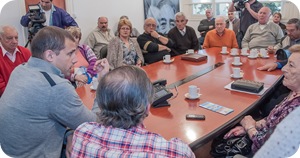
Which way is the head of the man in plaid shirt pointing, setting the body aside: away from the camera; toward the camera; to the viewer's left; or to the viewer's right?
away from the camera

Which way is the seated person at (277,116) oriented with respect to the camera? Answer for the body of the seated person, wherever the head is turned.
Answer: to the viewer's left

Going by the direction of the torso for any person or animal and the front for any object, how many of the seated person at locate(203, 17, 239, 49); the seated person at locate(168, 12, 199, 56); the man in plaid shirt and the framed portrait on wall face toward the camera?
3

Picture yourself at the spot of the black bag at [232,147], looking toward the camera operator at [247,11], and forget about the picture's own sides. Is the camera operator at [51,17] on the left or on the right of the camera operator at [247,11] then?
left

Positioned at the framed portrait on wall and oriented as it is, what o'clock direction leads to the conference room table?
The conference room table is roughly at 12 o'clock from the framed portrait on wall.

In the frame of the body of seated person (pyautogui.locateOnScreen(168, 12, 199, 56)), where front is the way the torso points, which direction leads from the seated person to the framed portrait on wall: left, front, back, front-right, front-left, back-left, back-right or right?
back

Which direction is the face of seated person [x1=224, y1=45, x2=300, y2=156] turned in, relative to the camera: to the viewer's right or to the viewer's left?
to the viewer's left

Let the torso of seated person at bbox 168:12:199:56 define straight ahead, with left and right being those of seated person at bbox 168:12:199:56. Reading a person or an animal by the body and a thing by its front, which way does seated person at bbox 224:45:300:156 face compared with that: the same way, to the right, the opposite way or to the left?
to the right

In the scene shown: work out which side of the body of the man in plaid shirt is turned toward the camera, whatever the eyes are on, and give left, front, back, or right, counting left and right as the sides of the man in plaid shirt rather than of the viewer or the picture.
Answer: back

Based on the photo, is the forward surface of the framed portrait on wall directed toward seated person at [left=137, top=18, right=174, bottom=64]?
yes

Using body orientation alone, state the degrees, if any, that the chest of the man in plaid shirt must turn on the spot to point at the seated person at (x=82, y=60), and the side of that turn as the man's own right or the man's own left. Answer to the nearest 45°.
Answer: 0° — they already face them

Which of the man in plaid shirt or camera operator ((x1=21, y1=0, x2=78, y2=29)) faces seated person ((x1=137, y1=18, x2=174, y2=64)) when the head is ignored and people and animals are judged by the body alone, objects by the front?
the man in plaid shirt
